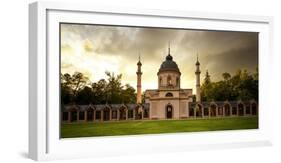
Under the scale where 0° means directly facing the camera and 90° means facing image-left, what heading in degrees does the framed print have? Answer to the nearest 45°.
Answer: approximately 315°
